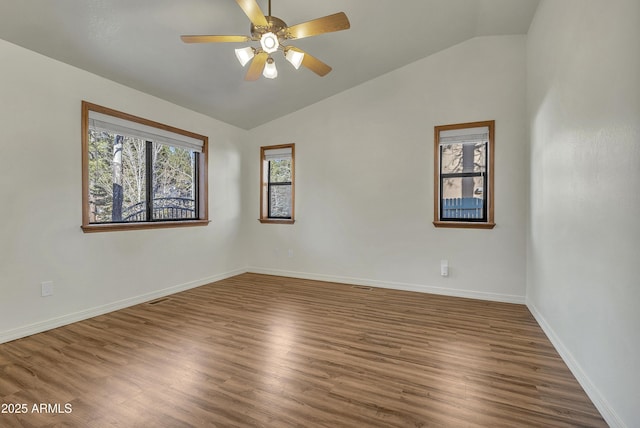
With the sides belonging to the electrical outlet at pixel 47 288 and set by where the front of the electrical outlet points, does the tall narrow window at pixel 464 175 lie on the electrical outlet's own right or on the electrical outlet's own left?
on the electrical outlet's own left

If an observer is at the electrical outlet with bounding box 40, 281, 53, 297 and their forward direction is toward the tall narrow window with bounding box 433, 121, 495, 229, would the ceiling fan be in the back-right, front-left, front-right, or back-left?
front-right

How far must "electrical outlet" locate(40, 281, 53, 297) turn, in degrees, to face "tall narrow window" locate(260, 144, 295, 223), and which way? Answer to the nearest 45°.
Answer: approximately 90° to its left

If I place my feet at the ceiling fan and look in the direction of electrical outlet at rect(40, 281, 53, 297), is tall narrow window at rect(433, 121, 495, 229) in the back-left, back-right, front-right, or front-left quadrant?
back-right

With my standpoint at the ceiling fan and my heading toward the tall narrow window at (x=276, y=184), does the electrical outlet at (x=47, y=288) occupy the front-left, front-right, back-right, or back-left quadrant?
front-left

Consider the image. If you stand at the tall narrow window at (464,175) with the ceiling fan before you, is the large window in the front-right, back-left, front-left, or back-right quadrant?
front-right

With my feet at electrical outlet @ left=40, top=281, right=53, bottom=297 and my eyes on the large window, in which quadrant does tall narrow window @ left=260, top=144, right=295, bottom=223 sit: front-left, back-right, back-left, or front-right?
front-right

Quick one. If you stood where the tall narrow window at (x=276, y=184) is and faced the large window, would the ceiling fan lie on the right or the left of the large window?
left

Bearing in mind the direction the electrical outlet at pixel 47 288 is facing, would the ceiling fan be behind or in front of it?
in front

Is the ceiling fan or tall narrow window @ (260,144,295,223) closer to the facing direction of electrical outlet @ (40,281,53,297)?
the ceiling fan
